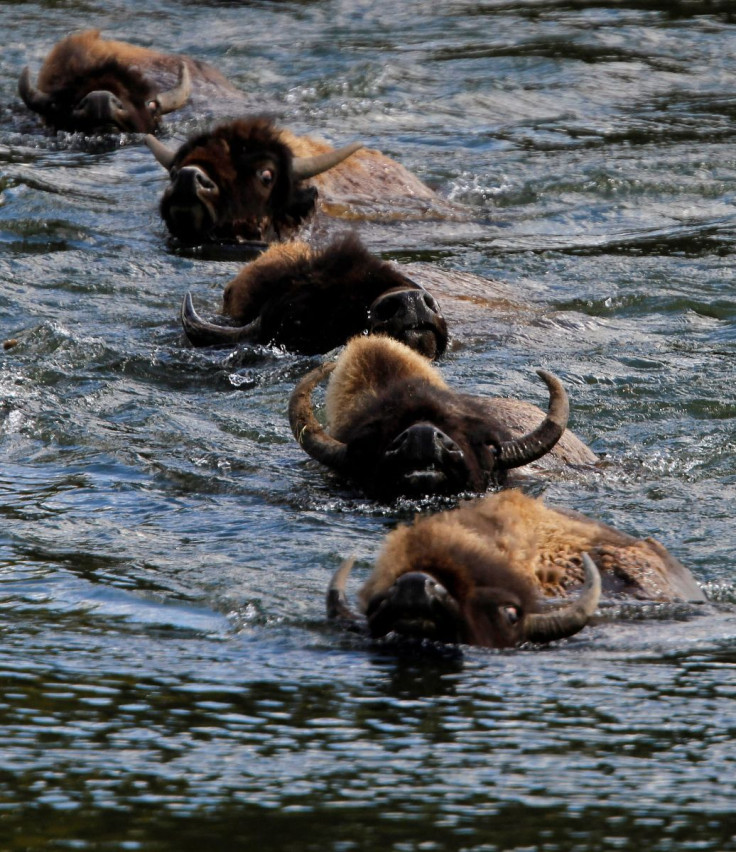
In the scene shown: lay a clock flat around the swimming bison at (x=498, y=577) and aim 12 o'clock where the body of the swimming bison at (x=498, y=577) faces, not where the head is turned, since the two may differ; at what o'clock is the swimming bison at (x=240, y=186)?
the swimming bison at (x=240, y=186) is roughly at 4 o'clock from the swimming bison at (x=498, y=577).

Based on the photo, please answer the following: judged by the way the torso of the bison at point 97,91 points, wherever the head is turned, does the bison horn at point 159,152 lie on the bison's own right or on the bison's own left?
on the bison's own left

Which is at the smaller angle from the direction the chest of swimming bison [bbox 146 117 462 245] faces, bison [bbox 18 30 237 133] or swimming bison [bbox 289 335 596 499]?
the swimming bison

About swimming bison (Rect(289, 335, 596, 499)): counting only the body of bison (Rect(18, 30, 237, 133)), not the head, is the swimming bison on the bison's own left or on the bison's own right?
on the bison's own left

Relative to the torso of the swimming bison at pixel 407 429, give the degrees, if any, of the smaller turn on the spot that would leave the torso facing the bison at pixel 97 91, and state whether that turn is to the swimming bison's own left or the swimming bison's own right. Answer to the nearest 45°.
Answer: approximately 135° to the swimming bison's own right

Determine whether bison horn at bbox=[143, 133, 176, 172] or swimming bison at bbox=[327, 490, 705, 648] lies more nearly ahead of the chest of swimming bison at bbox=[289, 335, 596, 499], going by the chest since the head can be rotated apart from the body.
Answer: the swimming bison

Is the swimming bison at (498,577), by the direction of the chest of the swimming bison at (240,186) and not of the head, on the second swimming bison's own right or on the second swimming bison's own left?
on the second swimming bison's own left

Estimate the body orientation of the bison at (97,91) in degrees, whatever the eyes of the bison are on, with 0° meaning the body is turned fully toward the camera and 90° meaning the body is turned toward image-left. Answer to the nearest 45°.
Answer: approximately 45°

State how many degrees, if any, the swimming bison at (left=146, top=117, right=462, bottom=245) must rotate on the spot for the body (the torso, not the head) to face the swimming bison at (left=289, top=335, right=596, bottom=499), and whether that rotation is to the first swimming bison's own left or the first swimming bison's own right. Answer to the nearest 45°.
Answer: approximately 45° to the first swimming bison's own left
